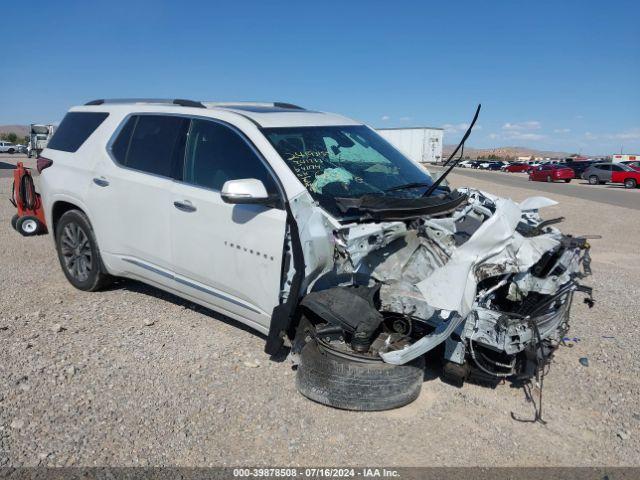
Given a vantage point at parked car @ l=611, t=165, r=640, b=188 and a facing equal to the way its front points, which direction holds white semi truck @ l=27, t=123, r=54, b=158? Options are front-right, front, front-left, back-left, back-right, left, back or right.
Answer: back

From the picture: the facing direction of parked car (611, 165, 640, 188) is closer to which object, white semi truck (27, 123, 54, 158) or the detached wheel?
the white semi truck

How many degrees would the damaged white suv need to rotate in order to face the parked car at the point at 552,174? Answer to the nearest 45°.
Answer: approximately 90° to its left

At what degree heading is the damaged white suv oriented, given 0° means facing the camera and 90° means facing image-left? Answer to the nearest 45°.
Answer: approximately 315°

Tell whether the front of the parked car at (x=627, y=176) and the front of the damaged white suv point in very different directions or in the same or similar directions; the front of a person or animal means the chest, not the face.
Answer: very different directions

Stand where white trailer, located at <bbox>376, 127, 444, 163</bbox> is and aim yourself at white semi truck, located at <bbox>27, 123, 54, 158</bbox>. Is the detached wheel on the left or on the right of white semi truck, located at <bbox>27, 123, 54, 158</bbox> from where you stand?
left

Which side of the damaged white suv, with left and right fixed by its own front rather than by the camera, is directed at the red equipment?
back

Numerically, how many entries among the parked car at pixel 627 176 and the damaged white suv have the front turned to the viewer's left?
1
